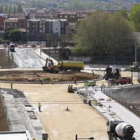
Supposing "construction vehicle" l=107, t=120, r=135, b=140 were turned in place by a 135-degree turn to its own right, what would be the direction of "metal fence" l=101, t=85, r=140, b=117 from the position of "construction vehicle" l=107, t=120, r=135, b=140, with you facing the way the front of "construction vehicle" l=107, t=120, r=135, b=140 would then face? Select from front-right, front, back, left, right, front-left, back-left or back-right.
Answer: left

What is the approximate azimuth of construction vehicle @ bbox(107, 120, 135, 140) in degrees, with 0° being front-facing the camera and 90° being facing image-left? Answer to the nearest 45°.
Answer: approximately 135°
